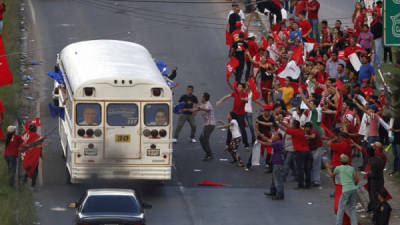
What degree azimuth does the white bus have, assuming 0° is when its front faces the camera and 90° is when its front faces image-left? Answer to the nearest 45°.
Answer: approximately 180°

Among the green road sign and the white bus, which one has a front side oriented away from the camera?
the white bus

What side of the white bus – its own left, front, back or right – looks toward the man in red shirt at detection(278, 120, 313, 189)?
right

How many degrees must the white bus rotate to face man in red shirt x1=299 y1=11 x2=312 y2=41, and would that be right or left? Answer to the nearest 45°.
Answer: approximately 45° to its right

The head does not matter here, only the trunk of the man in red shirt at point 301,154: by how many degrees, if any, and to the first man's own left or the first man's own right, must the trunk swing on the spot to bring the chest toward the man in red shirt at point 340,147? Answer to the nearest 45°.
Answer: approximately 180°

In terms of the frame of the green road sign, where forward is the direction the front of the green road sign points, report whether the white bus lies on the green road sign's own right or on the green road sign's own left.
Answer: on the green road sign's own right

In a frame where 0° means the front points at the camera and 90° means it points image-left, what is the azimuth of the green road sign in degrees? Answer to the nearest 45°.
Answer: approximately 0°

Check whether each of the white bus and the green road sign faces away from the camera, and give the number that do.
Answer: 1
